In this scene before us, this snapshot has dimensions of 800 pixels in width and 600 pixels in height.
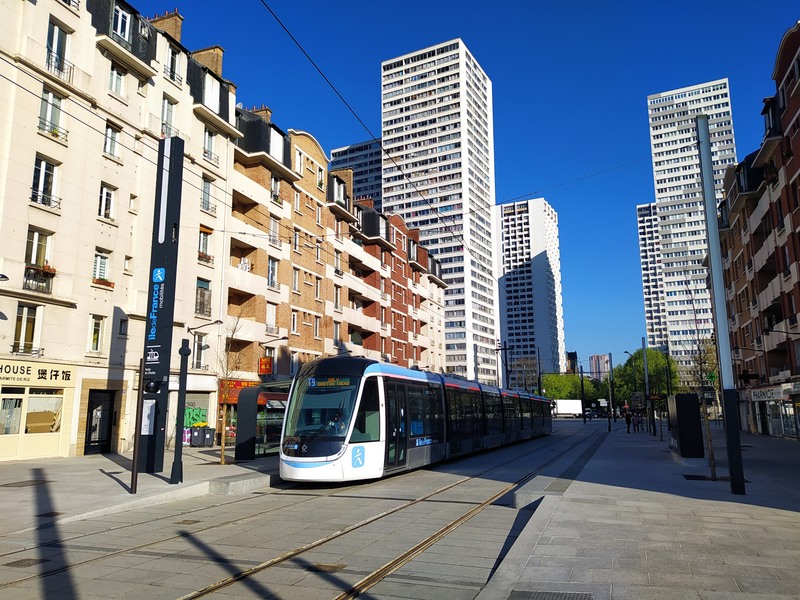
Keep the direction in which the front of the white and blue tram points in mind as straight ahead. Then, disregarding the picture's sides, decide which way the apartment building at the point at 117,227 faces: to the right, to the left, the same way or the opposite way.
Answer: to the left

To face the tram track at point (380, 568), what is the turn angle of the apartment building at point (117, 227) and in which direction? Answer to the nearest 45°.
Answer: approximately 45° to its right

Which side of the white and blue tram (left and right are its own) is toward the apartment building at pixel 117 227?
right

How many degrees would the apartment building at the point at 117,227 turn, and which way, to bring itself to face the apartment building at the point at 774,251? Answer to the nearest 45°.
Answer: approximately 45° to its left

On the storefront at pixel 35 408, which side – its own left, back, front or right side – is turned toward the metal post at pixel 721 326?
front

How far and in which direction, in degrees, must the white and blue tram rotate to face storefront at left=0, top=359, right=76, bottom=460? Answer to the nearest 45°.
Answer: approximately 90° to its right

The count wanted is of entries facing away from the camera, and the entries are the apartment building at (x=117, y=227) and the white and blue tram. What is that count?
0

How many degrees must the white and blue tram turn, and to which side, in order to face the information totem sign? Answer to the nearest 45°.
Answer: approximately 45° to its right

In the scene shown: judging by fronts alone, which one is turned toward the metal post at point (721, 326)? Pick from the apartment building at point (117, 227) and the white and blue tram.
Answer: the apartment building

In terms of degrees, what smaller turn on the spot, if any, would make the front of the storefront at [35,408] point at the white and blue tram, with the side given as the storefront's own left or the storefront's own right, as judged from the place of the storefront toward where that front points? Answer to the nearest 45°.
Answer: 0° — it already faces it

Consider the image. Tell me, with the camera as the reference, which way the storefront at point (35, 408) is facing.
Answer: facing the viewer and to the right of the viewer

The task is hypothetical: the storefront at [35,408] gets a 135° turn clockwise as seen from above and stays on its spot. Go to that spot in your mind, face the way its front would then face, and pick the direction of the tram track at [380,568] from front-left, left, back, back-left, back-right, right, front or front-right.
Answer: left

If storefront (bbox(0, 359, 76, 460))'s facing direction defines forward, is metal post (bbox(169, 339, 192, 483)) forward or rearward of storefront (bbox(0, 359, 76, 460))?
forward

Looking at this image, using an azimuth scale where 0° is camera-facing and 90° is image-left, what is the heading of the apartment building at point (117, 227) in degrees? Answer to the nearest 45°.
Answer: approximately 315°

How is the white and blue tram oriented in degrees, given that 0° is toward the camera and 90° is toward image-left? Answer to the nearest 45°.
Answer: approximately 45°

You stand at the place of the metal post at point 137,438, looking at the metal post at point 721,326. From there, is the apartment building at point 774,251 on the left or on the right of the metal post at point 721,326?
left

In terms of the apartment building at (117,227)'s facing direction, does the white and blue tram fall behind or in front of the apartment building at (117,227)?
in front
